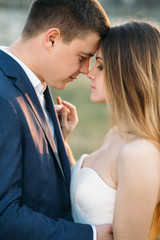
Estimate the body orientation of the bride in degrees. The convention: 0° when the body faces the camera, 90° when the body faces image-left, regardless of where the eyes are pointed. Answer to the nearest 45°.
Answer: approximately 90°

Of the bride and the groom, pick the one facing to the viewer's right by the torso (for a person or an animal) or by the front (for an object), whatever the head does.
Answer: the groom

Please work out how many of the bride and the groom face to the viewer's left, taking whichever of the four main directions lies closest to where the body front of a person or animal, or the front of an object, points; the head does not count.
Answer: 1

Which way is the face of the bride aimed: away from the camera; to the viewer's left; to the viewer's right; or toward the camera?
to the viewer's left

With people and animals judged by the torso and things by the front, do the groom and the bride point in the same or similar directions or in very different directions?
very different directions

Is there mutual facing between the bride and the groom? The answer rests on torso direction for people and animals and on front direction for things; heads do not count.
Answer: yes

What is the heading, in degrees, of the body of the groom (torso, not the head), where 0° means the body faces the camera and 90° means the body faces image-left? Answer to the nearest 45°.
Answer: approximately 270°
